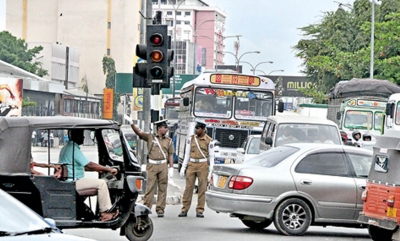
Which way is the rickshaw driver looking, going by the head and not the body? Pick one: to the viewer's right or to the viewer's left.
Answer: to the viewer's right

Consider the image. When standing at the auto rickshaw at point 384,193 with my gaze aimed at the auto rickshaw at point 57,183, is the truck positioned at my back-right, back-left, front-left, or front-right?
back-right

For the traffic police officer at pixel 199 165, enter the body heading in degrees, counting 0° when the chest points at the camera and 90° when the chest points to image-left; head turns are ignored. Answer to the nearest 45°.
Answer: approximately 0°

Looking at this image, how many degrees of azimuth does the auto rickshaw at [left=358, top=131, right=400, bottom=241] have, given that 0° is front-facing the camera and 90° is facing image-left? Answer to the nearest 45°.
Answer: approximately 225°

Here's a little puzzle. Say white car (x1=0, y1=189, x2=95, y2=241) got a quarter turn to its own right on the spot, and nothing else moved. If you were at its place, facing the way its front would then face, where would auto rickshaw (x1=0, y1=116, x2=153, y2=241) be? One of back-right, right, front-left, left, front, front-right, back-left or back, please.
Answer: back-right
